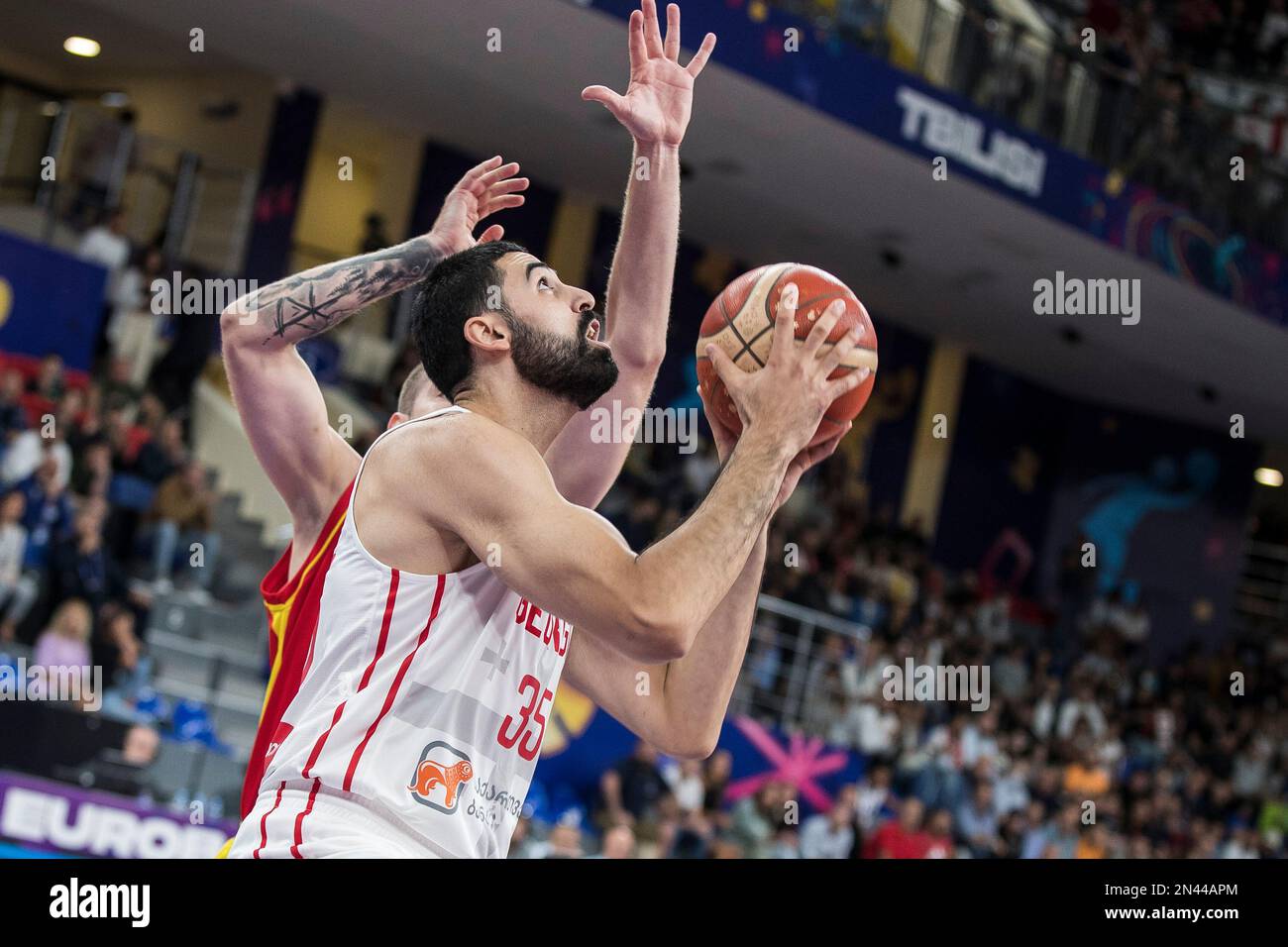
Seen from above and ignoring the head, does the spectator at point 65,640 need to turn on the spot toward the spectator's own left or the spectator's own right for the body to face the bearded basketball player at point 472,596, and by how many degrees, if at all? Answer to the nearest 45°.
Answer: approximately 45° to the spectator's own right

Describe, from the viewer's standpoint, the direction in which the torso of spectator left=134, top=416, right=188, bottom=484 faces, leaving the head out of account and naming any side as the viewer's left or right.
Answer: facing the viewer and to the right of the viewer

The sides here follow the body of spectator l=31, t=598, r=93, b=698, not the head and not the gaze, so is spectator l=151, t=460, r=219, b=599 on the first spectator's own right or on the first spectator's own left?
on the first spectator's own left

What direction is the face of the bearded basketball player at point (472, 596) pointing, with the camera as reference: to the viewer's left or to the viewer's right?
to the viewer's right

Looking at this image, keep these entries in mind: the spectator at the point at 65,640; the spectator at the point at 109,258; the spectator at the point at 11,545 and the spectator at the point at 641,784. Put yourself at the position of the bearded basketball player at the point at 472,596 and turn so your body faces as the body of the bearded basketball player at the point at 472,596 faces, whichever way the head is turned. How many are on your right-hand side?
0

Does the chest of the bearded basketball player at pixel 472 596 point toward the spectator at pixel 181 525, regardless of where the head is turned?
no

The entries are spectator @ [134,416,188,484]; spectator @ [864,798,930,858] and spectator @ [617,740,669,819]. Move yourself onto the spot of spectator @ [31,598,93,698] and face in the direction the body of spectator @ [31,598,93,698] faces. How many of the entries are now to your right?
0

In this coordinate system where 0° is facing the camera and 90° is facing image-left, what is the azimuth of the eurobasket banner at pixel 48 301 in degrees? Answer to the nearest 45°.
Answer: approximately 315°

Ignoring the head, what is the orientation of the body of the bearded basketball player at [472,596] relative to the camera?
to the viewer's right

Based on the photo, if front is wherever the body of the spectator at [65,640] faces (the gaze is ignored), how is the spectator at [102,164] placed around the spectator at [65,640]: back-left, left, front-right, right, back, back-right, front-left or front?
back-left
